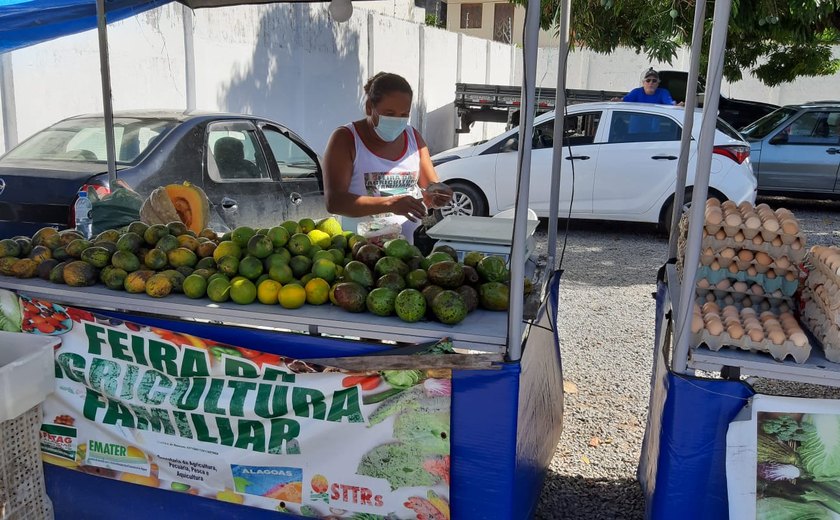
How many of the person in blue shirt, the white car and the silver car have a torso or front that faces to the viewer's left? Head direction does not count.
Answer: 2

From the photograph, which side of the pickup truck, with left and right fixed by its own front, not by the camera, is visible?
right

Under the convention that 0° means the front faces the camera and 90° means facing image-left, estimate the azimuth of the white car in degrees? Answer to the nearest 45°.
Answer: approximately 90°

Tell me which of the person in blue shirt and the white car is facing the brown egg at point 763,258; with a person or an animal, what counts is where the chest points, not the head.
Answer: the person in blue shirt

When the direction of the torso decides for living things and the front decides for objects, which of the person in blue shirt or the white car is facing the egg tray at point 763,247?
the person in blue shirt

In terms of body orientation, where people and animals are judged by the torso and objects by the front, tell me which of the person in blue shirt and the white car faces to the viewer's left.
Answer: the white car

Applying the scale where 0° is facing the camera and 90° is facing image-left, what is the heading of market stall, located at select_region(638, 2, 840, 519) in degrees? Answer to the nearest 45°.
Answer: approximately 0°

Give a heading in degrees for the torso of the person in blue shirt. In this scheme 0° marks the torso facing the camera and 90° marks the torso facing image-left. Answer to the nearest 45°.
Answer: approximately 0°

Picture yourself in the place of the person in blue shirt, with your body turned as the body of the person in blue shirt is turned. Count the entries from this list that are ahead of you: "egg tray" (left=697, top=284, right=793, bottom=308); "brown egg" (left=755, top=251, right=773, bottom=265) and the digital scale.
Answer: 3

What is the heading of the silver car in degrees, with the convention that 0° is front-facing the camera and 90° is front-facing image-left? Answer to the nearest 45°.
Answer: approximately 90°
